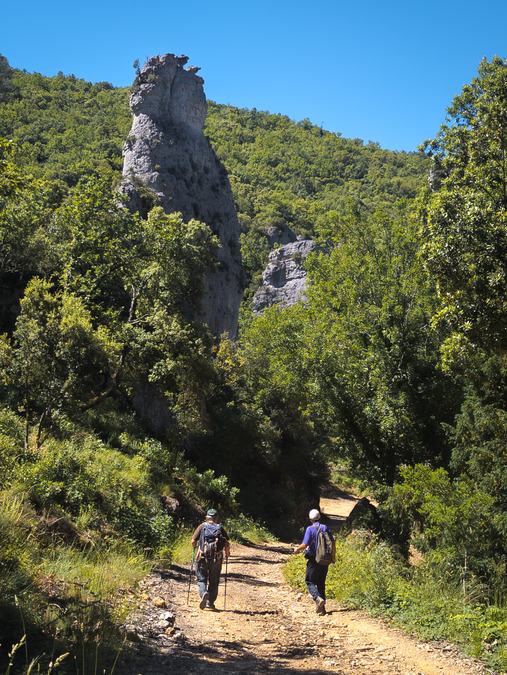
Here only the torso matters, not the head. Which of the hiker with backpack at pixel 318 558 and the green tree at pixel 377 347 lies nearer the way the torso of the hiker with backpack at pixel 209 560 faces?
the green tree

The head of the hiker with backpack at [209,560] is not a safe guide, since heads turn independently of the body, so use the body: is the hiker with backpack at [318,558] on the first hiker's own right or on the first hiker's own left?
on the first hiker's own right

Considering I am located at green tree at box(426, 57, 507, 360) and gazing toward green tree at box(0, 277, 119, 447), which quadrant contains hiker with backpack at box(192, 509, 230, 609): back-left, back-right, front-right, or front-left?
front-left

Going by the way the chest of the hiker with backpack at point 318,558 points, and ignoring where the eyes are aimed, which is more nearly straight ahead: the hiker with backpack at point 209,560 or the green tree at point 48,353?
the green tree

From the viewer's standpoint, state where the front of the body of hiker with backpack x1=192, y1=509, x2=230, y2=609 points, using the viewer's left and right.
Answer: facing away from the viewer

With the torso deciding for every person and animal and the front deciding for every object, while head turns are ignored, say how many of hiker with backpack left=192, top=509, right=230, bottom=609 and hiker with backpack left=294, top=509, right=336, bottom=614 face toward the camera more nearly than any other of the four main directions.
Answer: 0

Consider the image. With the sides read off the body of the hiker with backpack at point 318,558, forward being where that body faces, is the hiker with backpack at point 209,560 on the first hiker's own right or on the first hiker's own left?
on the first hiker's own left

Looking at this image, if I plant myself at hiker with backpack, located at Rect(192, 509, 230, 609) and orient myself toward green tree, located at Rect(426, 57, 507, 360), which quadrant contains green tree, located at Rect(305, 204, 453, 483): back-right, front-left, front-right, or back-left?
front-left

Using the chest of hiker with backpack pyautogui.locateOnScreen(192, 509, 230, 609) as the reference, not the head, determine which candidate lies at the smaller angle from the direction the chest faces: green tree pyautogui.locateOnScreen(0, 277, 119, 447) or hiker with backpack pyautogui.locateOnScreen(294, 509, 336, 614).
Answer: the green tree

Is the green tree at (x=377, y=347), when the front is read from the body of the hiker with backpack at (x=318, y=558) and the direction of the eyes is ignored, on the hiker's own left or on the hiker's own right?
on the hiker's own right
